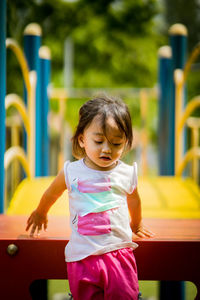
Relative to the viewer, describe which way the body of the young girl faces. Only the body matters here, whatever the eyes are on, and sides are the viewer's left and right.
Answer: facing the viewer

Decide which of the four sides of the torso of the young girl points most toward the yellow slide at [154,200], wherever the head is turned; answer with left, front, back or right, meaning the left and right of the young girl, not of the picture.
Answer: back

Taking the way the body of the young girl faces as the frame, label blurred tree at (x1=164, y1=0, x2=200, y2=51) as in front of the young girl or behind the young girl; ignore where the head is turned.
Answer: behind

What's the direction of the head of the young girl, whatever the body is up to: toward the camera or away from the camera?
toward the camera
